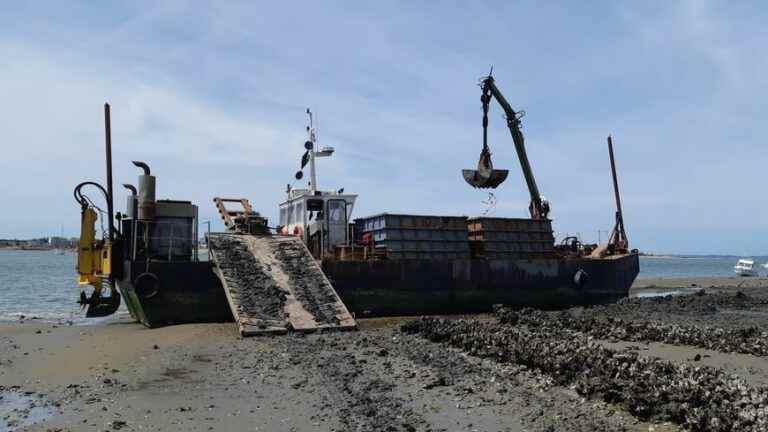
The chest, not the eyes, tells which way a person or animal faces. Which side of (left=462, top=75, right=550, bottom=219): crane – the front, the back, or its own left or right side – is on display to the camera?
left
